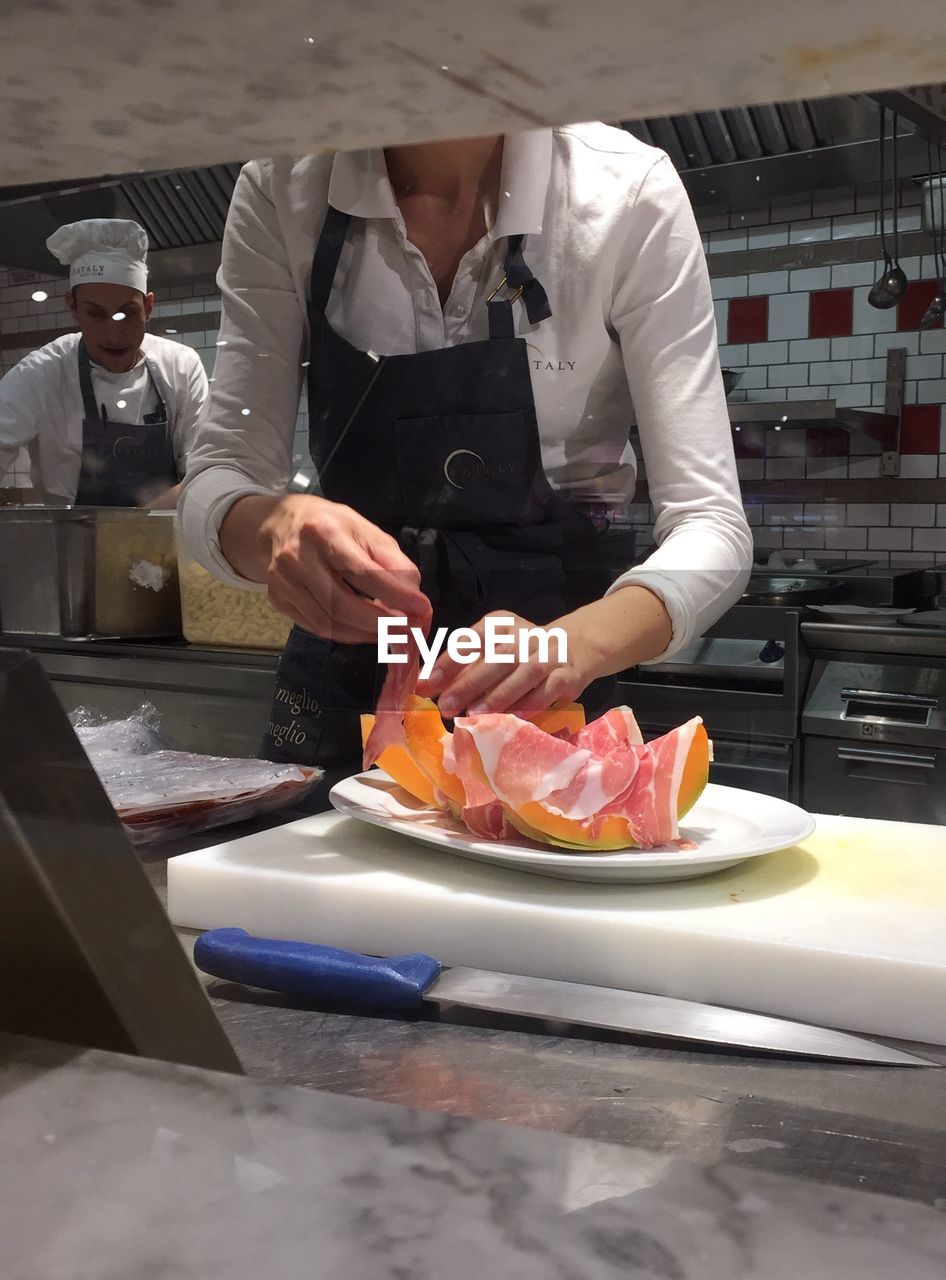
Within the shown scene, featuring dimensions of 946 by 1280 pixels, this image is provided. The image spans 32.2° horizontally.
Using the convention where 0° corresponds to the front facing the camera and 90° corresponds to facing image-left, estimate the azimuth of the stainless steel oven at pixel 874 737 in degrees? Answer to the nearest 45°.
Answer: approximately 0°

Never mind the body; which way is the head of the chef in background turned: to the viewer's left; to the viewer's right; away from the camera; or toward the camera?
toward the camera

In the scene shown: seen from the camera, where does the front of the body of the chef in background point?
toward the camera

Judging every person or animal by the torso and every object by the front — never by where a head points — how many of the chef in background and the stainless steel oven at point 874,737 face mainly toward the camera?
2

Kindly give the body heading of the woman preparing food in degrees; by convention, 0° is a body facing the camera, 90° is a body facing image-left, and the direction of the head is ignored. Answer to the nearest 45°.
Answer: approximately 0°

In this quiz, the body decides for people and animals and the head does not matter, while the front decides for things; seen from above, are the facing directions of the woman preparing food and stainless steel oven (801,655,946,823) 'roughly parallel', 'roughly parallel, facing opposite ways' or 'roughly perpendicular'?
roughly parallel

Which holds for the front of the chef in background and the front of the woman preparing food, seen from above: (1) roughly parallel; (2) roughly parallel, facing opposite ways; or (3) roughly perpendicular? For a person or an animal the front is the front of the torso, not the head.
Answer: roughly parallel

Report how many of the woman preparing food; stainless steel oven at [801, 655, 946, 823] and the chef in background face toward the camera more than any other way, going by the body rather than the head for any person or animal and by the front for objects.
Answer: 3
